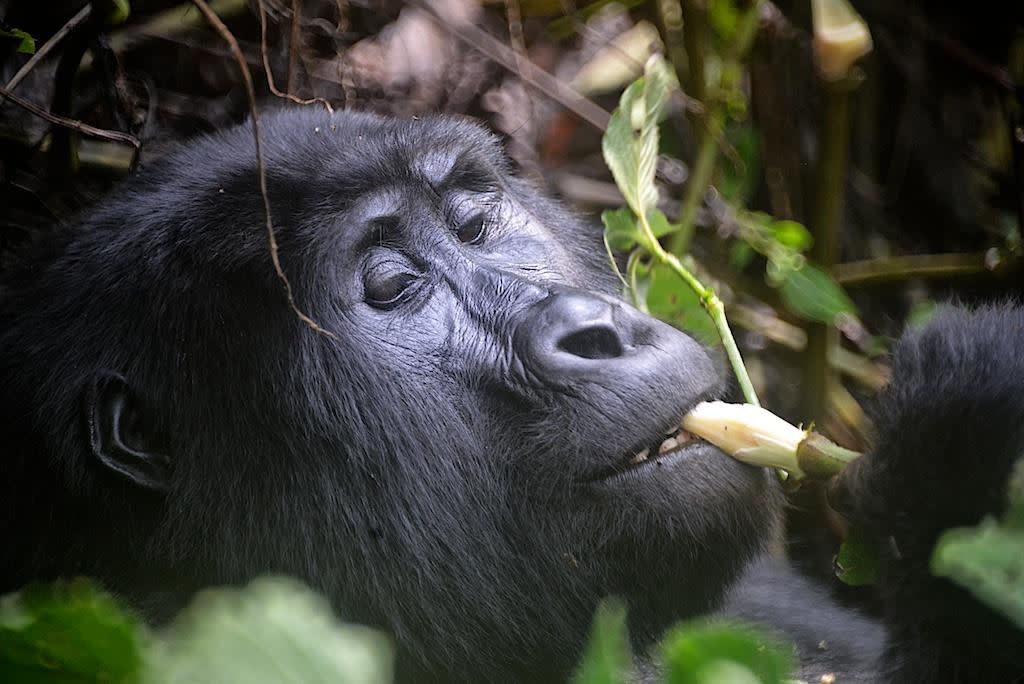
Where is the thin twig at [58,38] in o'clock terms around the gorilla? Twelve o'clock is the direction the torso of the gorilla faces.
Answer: The thin twig is roughly at 5 o'clock from the gorilla.

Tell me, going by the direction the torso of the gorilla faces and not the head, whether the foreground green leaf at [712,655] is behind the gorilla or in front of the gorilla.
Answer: in front

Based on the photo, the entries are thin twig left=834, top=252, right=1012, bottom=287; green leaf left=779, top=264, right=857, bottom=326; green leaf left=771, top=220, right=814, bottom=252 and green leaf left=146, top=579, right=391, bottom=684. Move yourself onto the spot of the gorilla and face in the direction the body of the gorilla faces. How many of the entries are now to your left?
3

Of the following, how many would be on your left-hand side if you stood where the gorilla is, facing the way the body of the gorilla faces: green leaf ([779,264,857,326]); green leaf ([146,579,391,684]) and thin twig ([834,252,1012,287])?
2

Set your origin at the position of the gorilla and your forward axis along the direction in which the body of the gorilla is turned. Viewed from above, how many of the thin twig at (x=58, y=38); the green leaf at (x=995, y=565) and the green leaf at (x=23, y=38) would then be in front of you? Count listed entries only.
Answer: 1

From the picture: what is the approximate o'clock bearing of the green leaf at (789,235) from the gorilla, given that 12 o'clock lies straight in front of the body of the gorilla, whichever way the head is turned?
The green leaf is roughly at 9 o'clock from the gorilla.

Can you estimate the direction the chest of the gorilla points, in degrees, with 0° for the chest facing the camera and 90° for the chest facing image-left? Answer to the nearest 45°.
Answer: approximately 315°

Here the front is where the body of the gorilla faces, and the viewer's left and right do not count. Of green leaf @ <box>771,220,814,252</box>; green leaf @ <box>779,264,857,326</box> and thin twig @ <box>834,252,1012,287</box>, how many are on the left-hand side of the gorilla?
3

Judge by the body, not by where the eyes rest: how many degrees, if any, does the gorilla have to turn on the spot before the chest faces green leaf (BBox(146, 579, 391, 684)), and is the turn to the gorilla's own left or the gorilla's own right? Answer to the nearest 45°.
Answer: approximately 45° to the gorilla's own right

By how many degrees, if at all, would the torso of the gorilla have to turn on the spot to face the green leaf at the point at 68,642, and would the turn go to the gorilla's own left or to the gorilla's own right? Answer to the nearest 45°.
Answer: approximately 45° to the gorilla's own right
